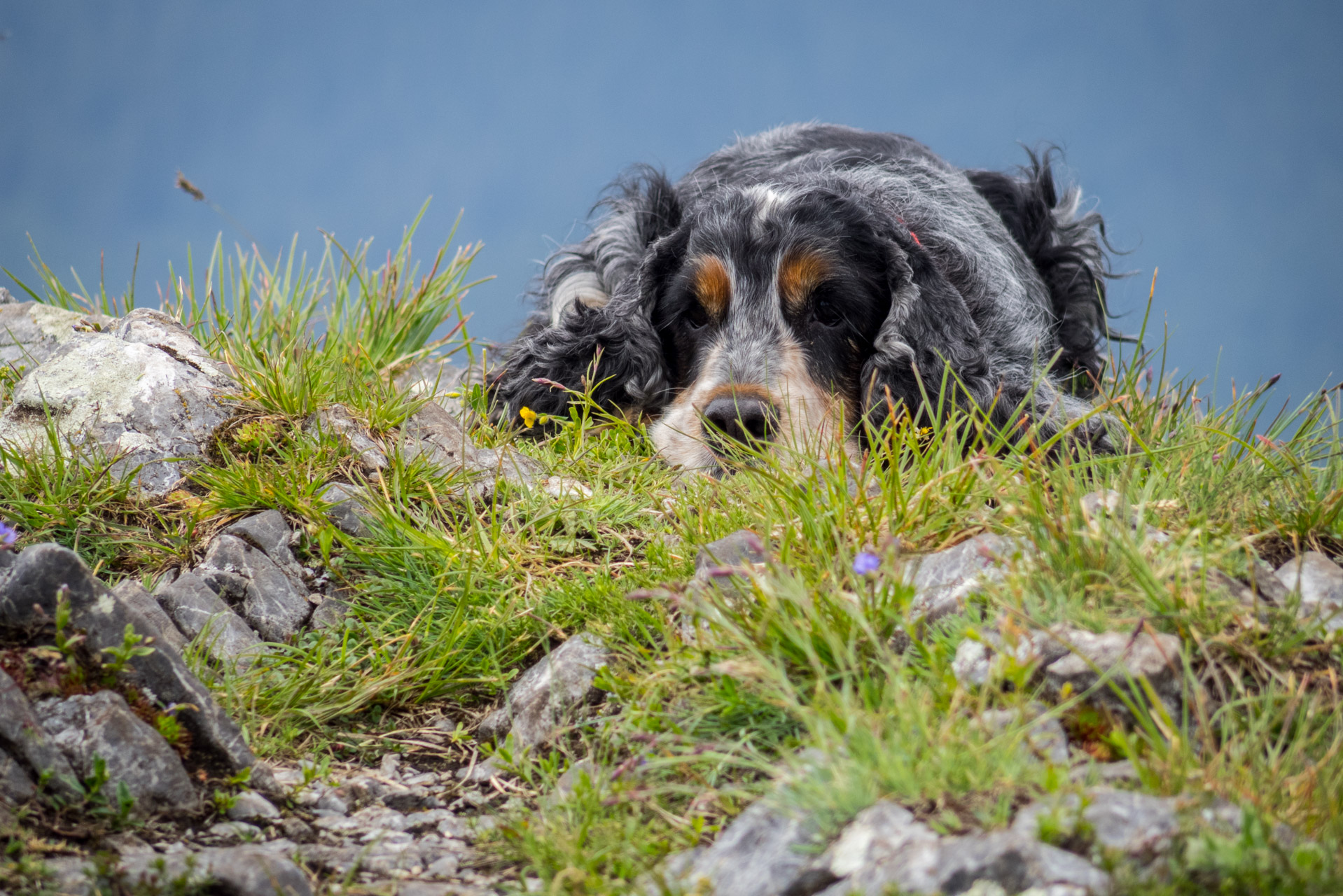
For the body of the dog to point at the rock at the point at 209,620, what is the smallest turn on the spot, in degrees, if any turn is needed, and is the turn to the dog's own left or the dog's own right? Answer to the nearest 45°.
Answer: approximately 45° to the dog's own right

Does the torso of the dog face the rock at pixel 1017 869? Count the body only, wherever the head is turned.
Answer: yes

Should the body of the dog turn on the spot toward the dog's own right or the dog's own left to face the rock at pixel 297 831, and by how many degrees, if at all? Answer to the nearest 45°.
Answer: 0° — it already faces it

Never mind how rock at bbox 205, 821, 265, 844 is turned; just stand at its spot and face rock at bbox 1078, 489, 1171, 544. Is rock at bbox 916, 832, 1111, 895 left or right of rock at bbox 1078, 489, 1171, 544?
right

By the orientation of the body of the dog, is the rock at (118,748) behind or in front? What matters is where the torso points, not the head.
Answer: in front

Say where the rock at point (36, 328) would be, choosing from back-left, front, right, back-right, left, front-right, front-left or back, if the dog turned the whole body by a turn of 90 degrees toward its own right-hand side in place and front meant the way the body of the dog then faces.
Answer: front

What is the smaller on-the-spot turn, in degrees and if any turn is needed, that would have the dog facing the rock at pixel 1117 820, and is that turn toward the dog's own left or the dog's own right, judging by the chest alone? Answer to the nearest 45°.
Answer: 0° — it already faces it

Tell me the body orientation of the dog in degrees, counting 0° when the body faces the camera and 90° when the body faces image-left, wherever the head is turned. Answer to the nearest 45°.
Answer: approximately 0°

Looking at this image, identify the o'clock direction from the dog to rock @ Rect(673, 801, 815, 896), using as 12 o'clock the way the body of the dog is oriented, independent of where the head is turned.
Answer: The rock is roughly at 12 o'clock from the dog.

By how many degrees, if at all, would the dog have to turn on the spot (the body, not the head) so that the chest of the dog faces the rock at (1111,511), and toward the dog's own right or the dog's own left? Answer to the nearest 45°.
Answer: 0° — it already faces it

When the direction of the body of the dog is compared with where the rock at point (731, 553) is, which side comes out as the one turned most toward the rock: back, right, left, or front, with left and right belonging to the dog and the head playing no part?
front

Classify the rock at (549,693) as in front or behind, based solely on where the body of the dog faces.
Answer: in front
